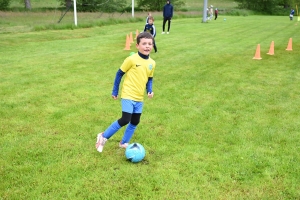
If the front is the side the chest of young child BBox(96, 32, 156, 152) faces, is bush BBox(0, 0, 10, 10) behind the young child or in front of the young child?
behind

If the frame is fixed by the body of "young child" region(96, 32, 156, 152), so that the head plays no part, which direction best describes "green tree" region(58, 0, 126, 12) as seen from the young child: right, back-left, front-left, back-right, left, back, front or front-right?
back-left

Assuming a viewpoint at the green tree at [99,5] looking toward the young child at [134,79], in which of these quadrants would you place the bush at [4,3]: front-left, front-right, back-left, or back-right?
back-right

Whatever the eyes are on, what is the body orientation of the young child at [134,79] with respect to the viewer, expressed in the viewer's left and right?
facing the viewer and to the right of the viewer
